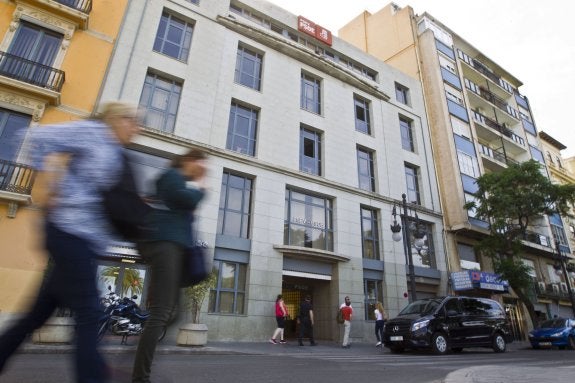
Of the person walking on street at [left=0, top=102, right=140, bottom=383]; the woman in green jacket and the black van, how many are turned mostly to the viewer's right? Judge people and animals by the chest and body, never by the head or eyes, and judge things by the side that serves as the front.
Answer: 2

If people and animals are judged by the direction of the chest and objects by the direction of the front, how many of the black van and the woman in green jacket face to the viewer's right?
1

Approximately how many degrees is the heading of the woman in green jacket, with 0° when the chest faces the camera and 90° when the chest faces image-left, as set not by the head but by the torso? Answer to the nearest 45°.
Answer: approximately 270°

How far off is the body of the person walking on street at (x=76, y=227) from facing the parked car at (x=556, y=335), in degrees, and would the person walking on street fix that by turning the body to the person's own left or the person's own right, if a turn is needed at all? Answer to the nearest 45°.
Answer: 0° — they already face it

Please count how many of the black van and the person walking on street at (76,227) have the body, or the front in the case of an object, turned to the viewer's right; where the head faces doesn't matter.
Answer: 1

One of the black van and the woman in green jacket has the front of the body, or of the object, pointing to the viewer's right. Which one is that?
the woman in green jacket

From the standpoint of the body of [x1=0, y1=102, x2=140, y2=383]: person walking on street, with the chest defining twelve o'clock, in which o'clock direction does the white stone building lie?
The white stone building is roughly at 10 o'clock from the person walking on street.

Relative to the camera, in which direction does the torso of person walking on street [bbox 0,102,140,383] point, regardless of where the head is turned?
to the viewer's right

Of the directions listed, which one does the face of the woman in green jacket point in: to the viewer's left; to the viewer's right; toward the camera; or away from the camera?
to the viewer's right

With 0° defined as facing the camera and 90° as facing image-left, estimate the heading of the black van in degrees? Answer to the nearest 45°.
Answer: approximately 45°
